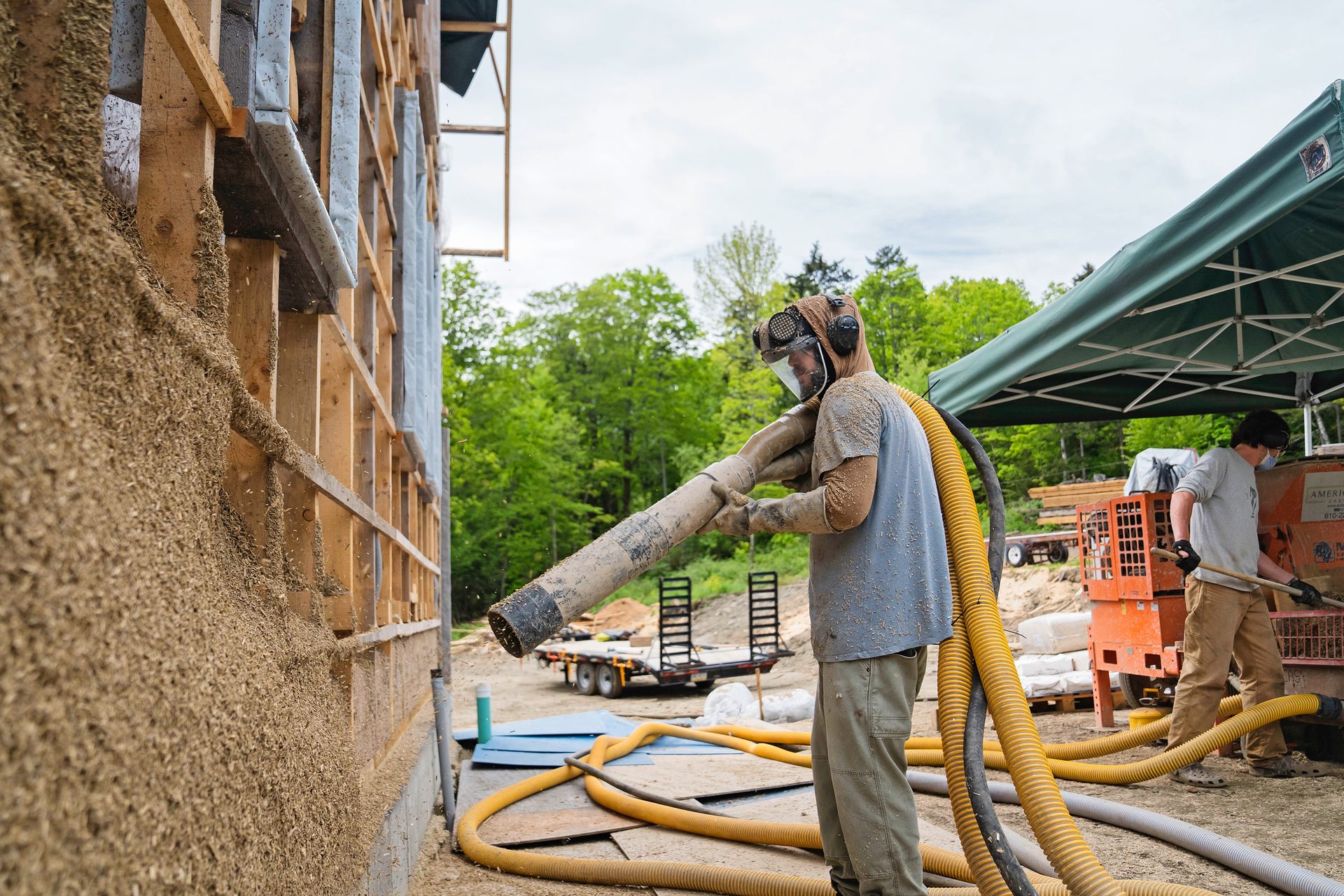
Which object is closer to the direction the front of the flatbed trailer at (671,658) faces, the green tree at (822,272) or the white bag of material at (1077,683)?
the green tree

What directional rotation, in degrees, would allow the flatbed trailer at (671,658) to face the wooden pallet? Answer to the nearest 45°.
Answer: approximately 180°

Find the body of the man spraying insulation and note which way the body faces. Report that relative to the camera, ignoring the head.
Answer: to the viewer's left

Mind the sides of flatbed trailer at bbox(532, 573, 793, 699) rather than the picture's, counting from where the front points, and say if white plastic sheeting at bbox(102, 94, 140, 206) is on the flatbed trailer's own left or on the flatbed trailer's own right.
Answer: on the flatbed trailer's own left

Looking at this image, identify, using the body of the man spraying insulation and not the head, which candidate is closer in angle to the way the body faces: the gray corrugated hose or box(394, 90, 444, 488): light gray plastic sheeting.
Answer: the light gray plastic sheeting

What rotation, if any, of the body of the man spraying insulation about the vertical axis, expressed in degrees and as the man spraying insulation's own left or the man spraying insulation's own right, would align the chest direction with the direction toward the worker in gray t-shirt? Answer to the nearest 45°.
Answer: approximately 135° to the man spraying insulation's own right

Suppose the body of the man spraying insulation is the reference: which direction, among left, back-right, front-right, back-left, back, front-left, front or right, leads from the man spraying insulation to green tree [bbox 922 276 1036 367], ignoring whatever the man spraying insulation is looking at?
right

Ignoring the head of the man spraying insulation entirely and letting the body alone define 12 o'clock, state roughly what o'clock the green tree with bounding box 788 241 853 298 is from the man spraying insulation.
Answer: The green tree is roughly at 3 o'clock from the man spraying insulation.
